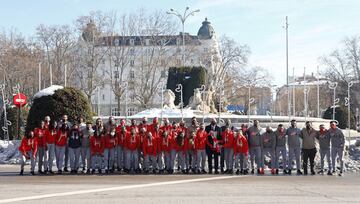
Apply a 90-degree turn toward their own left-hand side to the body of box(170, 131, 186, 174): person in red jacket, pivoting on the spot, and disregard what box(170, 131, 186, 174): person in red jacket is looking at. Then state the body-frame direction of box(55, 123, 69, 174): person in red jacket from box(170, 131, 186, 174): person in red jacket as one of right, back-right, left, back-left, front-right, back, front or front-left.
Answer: back

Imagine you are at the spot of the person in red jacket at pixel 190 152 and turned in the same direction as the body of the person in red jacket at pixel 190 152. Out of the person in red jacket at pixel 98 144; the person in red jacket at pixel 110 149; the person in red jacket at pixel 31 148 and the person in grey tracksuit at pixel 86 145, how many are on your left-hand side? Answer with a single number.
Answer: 0

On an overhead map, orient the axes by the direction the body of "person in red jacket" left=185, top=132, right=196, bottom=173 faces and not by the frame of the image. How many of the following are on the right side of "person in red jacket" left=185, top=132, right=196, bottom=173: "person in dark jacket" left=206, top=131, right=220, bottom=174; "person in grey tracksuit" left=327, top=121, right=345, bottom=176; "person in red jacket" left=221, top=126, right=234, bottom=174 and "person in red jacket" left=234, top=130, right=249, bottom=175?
0

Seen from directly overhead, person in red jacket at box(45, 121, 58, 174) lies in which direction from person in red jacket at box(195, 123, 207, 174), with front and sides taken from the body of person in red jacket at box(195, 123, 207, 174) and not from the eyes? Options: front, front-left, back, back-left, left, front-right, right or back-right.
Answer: right

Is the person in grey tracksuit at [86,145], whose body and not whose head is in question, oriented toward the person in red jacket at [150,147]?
no

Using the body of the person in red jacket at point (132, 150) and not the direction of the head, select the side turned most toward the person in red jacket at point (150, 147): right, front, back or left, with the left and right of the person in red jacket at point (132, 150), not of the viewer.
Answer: left

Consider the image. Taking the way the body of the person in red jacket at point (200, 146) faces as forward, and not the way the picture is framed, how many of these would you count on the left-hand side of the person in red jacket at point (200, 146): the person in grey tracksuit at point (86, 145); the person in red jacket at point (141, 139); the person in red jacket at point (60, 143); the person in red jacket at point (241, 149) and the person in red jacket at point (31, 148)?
1

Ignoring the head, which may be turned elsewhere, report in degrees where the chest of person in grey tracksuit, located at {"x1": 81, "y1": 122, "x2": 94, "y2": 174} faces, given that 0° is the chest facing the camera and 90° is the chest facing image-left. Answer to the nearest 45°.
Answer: approximately 0°

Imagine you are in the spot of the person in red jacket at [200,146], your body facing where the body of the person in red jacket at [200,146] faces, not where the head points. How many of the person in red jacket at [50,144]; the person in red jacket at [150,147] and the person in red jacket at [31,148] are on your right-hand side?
3

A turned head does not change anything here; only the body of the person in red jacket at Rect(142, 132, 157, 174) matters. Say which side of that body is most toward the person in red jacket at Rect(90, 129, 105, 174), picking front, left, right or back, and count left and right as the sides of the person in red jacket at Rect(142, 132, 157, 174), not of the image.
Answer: right

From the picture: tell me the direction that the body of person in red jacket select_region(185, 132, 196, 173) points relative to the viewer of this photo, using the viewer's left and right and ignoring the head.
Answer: facing the viewer

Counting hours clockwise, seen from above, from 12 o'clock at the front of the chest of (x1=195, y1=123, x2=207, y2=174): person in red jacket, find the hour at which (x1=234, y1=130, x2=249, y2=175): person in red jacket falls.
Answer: (x1=234, y1=130, x2=249, y2=175): person in red jacket is roughly at 9 o'clock from (x1=195, y1=123, x2=207, y2=174): person in red jacket.

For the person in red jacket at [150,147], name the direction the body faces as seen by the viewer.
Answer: toward the camera

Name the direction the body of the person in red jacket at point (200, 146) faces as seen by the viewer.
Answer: toward the camera

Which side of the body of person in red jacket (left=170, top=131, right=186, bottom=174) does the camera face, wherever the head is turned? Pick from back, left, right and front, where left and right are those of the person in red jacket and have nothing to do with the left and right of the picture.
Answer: front

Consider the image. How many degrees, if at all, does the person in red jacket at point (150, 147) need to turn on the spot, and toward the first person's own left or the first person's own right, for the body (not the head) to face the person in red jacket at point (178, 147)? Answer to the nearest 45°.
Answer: approximately 90° to the first person's own left

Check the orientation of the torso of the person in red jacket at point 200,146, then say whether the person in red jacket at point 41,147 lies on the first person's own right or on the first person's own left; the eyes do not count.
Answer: on the first person's own right

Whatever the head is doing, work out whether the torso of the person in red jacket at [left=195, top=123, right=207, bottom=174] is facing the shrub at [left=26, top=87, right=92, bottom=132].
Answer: no

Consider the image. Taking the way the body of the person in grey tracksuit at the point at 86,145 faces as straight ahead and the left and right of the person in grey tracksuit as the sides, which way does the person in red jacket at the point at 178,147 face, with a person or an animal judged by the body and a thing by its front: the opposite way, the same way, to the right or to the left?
the same way
